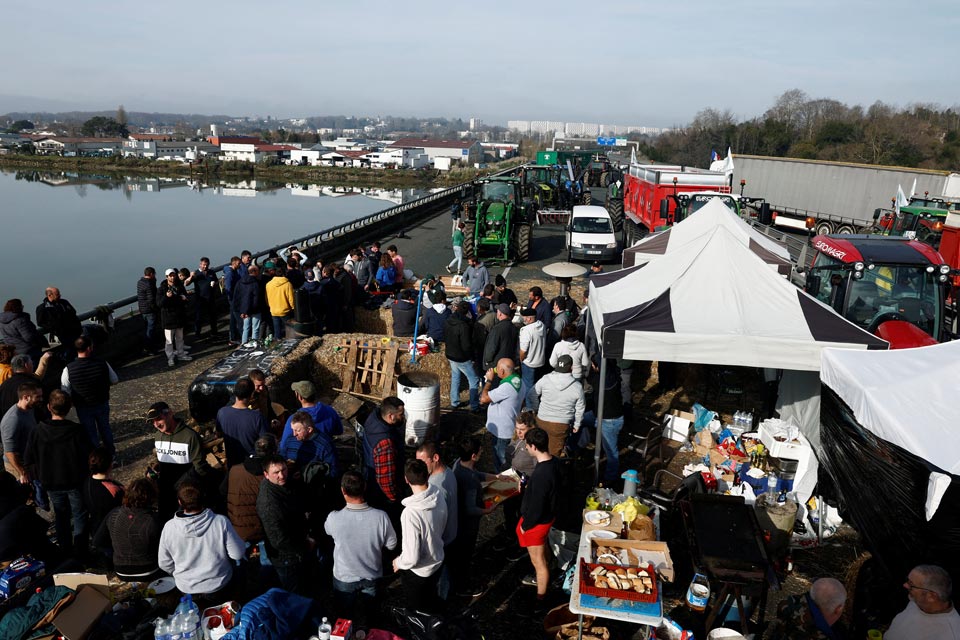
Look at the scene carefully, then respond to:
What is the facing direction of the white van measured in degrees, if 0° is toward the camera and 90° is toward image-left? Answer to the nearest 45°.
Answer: approximately 0°

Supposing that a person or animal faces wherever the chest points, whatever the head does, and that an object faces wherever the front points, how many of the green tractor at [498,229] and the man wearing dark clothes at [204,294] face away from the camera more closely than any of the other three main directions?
0

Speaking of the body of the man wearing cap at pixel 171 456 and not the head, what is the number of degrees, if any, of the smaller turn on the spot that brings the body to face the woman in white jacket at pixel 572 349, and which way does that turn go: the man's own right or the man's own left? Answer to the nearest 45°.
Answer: approximately 135° to the man's own left

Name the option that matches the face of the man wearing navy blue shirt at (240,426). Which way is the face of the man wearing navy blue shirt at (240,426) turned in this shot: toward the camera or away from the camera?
away from the camera

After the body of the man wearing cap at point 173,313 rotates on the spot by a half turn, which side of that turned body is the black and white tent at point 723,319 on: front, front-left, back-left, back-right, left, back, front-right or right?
back-right

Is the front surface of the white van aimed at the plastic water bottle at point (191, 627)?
yes

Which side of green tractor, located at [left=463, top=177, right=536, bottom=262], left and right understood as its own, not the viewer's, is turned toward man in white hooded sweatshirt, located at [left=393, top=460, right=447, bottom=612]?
front

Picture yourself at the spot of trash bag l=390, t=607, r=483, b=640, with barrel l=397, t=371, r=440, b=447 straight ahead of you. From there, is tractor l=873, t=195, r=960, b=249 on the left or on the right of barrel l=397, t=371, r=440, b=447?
right

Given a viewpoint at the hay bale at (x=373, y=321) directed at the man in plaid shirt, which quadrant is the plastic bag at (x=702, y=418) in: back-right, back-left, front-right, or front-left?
front-left

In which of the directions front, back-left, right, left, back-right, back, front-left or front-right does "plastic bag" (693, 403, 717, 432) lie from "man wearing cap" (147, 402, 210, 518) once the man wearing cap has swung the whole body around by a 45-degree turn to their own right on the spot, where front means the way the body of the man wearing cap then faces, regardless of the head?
back

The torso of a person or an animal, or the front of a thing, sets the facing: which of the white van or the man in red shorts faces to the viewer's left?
the man in red shorts

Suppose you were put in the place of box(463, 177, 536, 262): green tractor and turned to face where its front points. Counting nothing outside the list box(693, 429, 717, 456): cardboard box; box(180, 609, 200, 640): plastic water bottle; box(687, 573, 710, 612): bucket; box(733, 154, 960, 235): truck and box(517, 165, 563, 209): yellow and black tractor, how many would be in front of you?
3

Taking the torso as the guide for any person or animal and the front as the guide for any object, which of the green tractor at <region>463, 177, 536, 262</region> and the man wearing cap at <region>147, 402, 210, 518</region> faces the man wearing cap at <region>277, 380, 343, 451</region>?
the green tractor

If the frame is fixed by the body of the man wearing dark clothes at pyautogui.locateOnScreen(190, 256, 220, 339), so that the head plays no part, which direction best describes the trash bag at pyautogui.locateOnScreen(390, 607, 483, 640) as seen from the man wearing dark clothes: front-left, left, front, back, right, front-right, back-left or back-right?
front

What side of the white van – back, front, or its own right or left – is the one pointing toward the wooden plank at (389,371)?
front

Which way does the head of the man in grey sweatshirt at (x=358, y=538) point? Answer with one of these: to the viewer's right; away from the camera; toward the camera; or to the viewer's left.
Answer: away from the camera

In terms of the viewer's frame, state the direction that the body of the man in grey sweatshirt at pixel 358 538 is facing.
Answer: away from the camera

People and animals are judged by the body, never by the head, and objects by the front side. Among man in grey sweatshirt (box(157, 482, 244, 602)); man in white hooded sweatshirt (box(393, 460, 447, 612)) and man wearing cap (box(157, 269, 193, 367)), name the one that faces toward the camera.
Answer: the man wearing cap

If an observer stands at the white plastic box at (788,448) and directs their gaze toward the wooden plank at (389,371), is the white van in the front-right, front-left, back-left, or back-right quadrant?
front-right
